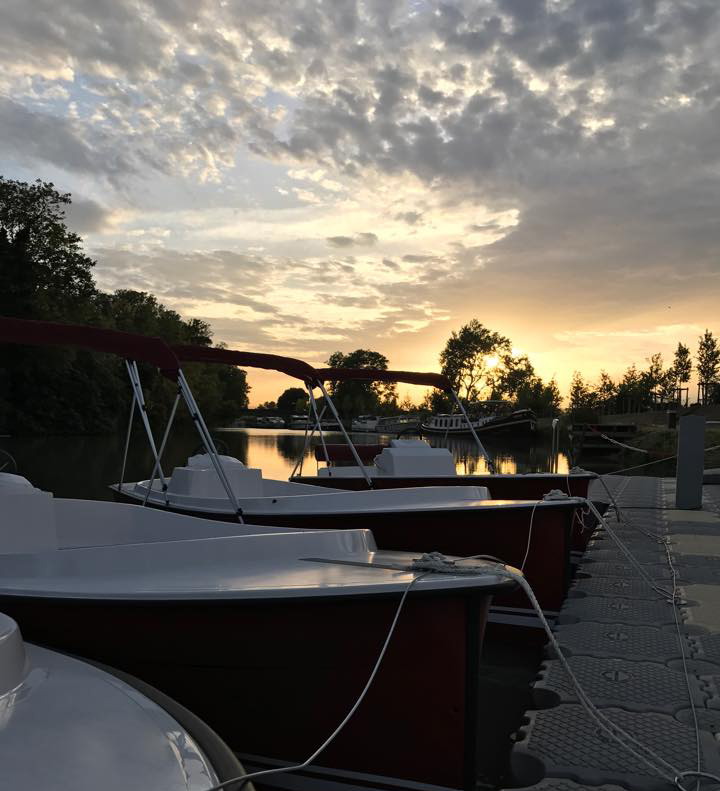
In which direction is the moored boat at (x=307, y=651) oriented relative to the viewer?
to the viewer's right

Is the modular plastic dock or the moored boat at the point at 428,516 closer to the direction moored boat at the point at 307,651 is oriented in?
the modular plastic dock

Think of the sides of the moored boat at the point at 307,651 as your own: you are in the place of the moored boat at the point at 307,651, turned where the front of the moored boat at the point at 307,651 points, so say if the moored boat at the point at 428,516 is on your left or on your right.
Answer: on your left

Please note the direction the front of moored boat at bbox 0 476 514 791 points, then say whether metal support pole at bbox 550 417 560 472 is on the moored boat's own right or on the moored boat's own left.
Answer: on the moored boat's own left

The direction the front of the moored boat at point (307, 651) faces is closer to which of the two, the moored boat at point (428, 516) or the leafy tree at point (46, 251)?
the moored boat

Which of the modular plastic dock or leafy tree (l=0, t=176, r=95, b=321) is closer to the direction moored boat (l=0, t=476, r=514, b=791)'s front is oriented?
the modular plastic dock

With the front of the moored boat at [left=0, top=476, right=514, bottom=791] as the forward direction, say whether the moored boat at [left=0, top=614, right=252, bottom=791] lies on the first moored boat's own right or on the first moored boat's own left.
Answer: on the first moored boat's own right

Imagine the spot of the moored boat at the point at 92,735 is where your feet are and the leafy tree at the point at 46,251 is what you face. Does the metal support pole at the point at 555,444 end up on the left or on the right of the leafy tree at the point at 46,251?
right

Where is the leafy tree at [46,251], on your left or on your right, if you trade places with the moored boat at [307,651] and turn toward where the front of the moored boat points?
on your left

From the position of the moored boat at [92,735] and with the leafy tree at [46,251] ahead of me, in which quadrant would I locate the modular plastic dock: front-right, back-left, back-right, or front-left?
front-right
